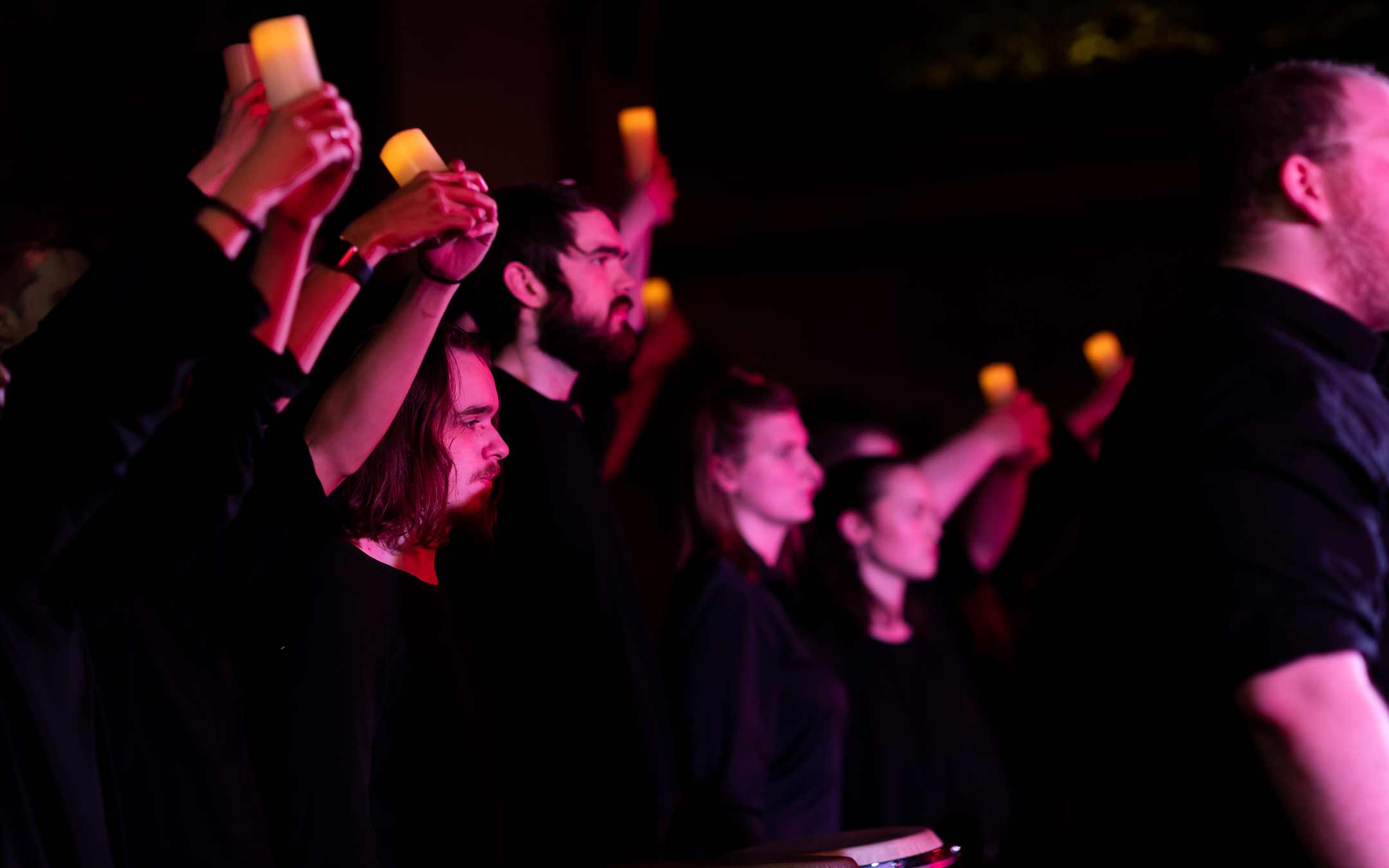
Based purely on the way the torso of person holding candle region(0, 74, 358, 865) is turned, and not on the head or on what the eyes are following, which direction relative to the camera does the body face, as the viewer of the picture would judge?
to the viewer's right

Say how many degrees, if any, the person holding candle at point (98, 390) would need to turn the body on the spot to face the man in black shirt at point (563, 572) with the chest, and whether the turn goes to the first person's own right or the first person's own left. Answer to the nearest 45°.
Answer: approximately 45° to the first person's own left

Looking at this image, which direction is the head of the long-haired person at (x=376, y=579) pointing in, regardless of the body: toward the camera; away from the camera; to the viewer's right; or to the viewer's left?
to the viewer's right

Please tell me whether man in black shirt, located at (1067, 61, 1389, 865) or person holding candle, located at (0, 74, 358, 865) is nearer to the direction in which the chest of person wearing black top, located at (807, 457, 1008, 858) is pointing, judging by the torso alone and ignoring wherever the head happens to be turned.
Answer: the man in black shirt

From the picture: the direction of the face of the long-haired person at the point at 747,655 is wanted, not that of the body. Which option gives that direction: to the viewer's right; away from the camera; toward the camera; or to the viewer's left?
to the viewer's right

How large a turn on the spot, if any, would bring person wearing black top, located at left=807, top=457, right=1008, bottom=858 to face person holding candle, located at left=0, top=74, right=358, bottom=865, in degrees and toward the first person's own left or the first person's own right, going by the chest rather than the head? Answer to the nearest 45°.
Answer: approximately 90° to the first person's own right

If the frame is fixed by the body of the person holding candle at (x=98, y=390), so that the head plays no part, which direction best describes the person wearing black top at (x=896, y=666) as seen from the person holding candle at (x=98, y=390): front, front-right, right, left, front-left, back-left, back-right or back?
front-left

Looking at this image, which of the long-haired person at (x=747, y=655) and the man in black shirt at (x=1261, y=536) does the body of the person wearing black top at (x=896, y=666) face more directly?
the man in black shirt

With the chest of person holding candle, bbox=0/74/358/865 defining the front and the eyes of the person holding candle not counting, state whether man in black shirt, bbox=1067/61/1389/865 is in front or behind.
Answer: in front

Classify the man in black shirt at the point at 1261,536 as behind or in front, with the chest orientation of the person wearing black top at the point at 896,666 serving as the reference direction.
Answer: in front

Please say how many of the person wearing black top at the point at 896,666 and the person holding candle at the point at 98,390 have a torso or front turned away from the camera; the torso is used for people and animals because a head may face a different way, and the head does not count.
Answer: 0

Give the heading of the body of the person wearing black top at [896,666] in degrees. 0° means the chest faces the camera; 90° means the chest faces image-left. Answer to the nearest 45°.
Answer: approximately 315°
